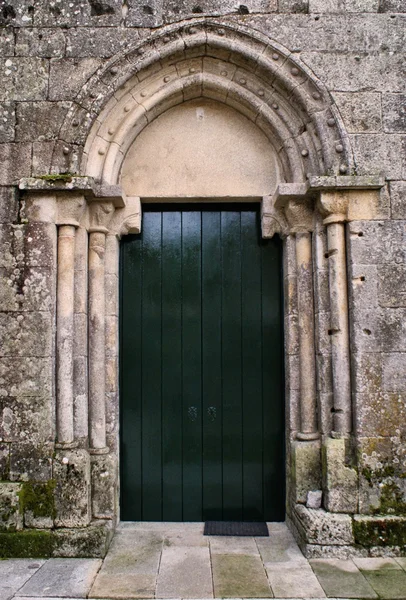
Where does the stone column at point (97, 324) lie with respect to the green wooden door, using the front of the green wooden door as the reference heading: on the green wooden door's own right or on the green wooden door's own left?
on the green wooden door's own right

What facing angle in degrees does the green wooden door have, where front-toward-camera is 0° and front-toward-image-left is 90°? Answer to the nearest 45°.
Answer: approximately 0°

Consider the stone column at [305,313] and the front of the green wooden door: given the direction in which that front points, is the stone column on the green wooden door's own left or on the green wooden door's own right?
on the green wooden door's own left

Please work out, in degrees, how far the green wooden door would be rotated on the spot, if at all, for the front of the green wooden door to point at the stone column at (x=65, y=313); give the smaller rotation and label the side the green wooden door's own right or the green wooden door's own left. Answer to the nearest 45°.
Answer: approximately 45° to the green wooden door's own right
